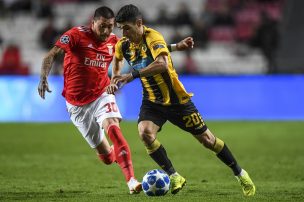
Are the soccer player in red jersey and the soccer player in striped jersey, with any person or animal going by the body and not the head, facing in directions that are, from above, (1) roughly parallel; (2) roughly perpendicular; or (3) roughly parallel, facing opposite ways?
roughly perpendicular

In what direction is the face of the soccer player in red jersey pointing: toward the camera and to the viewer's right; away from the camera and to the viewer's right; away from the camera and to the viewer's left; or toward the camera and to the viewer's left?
toward the camera and to the viewer's right

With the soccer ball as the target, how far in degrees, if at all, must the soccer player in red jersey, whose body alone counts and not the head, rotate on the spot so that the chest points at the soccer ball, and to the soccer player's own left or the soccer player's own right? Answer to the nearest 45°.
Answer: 0° — they already face it

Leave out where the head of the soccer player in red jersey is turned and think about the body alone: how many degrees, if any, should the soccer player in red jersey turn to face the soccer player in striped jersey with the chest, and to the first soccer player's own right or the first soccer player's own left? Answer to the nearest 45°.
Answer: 0° — they already face them

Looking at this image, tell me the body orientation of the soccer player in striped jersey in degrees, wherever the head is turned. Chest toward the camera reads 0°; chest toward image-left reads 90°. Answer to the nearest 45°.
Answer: approximately 45°

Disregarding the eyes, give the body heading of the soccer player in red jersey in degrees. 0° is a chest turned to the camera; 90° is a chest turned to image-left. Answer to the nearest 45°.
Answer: approximately 315°

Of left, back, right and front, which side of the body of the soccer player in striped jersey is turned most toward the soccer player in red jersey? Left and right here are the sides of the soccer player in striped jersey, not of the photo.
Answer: right
